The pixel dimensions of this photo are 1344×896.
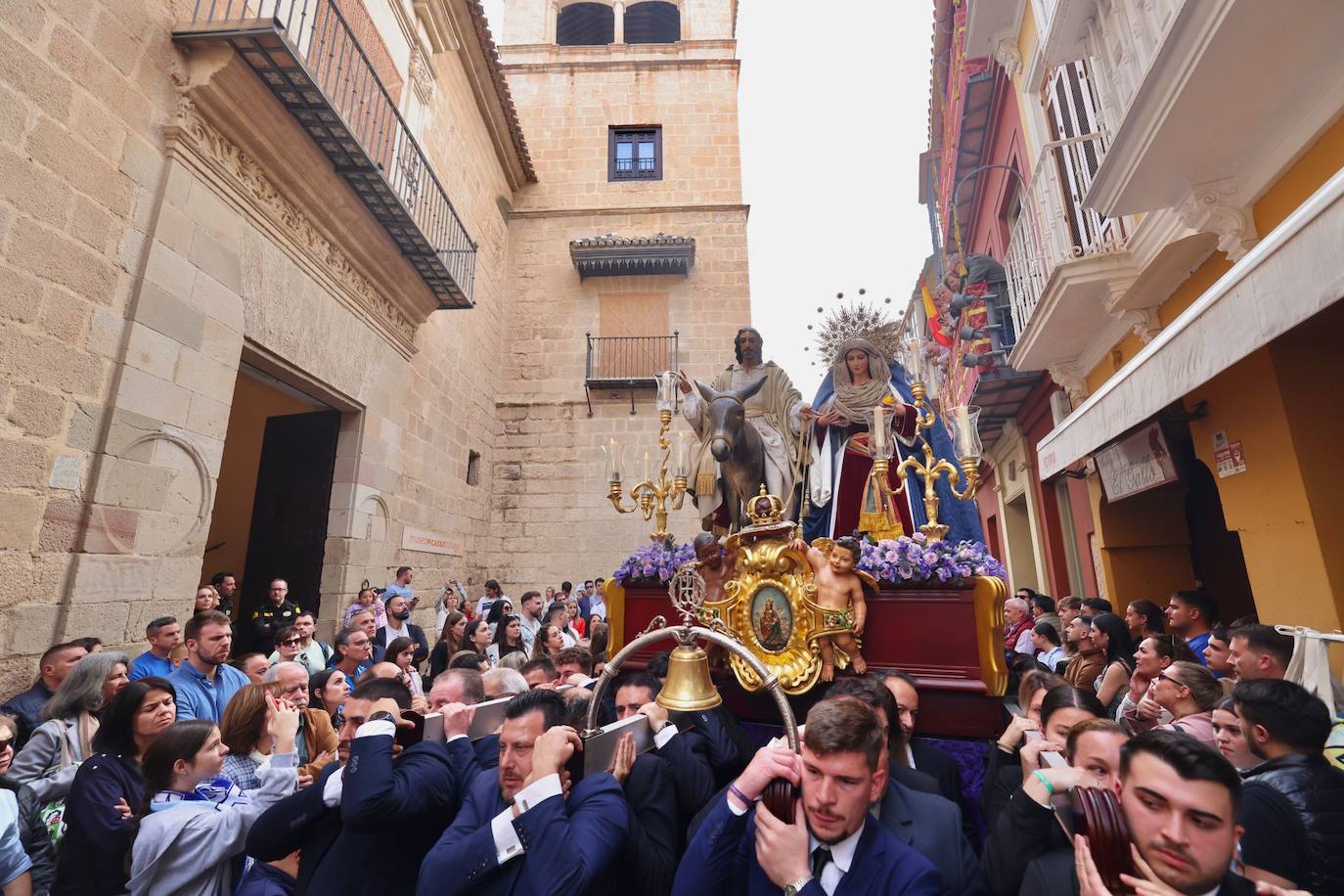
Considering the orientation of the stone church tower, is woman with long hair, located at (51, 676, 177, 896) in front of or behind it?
in front

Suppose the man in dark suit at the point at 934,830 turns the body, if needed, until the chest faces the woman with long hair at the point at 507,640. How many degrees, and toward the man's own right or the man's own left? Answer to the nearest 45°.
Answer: approximately 90° to the man's own right

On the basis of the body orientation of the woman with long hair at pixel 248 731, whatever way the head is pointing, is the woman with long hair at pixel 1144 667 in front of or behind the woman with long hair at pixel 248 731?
in front

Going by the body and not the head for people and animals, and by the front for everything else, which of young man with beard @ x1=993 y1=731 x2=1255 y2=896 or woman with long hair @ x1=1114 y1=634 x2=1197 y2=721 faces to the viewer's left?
the woman with long hair

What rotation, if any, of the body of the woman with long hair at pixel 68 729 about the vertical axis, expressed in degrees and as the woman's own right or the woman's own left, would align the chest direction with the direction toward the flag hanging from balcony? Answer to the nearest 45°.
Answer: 0° — they already face it

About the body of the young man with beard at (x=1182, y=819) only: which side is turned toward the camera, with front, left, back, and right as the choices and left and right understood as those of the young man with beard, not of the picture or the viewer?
front

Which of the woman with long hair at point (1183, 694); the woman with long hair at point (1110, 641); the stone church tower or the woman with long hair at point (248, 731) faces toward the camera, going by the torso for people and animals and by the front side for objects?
the stone church tower

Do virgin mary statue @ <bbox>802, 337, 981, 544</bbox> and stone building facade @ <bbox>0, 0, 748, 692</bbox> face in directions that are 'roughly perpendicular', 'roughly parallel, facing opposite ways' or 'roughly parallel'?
roughly perpendicular

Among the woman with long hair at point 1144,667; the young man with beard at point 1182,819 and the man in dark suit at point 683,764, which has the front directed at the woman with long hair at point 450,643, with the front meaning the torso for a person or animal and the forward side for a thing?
the woman with long hair at point 1144,667

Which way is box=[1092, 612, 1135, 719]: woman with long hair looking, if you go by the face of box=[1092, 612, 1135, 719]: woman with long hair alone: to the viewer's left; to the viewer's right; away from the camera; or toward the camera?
to the viewer's left

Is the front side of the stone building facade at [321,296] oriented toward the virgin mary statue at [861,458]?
yes

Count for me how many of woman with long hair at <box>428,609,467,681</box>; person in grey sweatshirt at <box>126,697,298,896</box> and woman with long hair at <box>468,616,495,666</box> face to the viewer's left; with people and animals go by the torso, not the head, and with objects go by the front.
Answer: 0

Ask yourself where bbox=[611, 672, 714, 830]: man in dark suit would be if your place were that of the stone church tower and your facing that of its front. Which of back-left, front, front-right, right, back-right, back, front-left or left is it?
front

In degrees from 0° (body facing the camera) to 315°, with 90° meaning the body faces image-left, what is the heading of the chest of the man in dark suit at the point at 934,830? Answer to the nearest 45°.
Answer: approximately 45°

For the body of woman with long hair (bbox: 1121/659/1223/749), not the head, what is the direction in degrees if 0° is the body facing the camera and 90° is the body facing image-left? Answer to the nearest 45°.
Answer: approximately 90°
